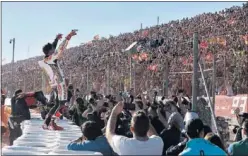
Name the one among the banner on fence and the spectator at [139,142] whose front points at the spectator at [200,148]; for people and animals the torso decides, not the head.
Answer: the banner on fence

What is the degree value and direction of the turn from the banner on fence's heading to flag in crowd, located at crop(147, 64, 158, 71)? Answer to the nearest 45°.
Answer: approximately 135° to its right

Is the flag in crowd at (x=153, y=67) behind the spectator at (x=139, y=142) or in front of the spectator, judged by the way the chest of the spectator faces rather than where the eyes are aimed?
in front

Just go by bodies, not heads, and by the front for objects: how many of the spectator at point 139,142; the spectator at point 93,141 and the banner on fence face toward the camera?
1

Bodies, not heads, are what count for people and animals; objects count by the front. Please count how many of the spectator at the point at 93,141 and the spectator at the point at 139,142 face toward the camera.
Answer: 0

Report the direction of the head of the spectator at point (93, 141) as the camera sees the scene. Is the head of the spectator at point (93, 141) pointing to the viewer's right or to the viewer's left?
to the viewer's left

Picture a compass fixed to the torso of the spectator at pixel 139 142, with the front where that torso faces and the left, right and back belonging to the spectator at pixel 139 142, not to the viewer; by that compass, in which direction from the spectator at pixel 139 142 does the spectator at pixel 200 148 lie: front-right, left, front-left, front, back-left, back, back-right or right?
right

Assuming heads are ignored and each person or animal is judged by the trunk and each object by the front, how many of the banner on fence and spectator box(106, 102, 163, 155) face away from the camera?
1

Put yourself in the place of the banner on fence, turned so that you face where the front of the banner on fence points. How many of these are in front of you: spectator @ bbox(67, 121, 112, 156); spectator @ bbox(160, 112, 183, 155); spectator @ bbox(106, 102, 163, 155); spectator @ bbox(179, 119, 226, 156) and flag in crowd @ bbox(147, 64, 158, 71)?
4

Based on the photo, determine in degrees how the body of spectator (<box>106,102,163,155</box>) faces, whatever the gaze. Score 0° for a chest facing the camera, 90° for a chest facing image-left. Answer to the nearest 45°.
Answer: approximately 180°

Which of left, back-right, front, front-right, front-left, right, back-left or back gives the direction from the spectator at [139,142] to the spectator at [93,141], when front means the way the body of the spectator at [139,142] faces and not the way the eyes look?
front-left

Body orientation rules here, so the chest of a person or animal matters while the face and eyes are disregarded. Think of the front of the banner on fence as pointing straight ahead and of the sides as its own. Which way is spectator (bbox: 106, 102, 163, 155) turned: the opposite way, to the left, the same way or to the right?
the opposite way
